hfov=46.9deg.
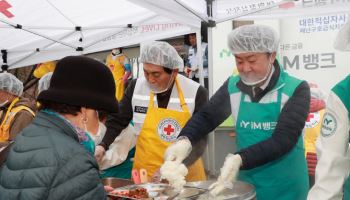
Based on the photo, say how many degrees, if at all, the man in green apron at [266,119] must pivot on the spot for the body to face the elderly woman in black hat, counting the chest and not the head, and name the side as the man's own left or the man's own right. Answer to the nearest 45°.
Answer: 0° — they already face them

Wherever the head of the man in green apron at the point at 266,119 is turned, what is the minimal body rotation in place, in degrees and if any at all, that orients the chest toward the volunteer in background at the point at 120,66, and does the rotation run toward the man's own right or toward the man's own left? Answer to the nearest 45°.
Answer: approximately 90° to the man's own right

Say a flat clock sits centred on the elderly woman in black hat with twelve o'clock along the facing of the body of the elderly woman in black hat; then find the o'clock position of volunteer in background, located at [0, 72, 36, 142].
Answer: The volunteer in background is roughly at 10 o'clock from the elderly woman in black hat.

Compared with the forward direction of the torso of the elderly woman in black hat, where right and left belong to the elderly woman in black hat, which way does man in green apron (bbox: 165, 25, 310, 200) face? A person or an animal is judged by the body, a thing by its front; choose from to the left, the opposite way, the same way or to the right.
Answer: the opposite way

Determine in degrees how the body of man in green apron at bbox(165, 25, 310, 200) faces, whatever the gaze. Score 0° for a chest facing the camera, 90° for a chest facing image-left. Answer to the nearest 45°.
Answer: approximately 45°

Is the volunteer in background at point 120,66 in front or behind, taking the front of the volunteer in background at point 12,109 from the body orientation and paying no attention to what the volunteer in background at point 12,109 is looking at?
behind

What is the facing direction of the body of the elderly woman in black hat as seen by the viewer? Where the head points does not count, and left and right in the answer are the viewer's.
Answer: facing away from the viewer and to the right of the viewer

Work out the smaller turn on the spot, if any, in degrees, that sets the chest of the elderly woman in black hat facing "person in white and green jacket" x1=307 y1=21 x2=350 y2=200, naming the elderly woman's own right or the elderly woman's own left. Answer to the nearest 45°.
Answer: approximately 45° to the elderly woman's own right

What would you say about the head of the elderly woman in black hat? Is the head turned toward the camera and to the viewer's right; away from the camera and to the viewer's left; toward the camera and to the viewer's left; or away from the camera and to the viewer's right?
away from the camera and to the viewer's right

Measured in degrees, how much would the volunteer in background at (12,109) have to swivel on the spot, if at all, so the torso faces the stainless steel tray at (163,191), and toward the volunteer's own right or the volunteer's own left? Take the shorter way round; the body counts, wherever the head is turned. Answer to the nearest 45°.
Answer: approximately 45° to the volunteer's own left

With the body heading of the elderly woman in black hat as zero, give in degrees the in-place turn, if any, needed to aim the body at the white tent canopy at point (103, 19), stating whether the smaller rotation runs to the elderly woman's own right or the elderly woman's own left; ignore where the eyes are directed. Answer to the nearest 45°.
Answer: approximately 45° to the elderly woman's own left

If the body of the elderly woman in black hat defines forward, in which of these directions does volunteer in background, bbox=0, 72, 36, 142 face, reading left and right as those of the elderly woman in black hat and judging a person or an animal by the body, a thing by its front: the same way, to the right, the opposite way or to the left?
the opposite way

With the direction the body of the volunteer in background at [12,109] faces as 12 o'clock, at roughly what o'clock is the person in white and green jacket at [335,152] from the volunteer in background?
The person in white and green jacket is roughly at 10 o'clock from the volunteer in background.
